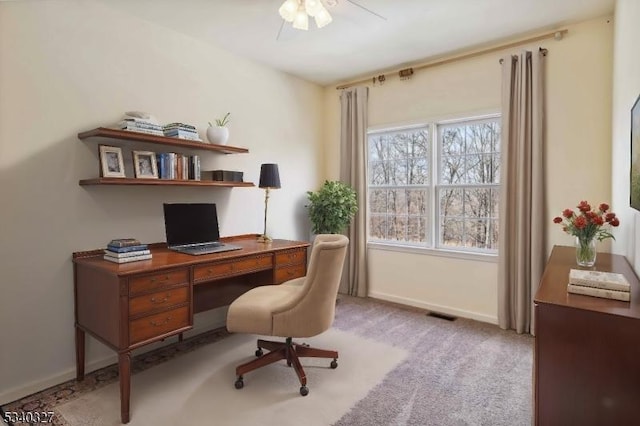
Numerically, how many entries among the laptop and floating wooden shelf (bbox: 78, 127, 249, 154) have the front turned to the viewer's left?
0

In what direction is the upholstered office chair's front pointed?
to the viewer's left

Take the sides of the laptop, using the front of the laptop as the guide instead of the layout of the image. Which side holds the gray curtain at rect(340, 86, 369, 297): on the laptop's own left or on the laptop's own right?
on the laptop's own left

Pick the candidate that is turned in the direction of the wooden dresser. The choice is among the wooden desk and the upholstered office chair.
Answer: the wooden desk

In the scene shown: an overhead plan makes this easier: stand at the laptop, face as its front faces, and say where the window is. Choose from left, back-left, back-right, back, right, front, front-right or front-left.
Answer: front-left

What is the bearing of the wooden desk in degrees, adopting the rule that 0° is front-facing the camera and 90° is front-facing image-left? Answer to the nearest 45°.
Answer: approximately 315°

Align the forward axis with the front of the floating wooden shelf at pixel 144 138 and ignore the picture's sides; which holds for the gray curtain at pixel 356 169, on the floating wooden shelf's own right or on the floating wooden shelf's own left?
on the floating wooden shelf's own left

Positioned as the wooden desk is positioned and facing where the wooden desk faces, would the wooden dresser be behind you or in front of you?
in front

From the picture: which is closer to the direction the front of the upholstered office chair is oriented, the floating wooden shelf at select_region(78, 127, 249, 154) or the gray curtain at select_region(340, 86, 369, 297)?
the floating wooden shelf

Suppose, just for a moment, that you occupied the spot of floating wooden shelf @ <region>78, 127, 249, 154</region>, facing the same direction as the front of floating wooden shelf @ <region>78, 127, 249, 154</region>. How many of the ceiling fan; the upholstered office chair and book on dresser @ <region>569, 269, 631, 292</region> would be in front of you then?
3

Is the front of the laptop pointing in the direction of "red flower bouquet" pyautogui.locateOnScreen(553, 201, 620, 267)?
yes

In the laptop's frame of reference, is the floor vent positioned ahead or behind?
ahead

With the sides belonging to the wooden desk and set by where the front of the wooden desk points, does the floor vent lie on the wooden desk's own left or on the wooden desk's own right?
on the wooden desk's own left

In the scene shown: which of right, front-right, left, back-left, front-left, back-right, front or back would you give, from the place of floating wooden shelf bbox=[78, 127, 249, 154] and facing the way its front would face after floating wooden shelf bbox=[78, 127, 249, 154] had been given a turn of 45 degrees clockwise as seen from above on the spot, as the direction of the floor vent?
left

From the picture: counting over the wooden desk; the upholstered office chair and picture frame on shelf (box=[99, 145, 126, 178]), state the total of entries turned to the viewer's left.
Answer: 1
